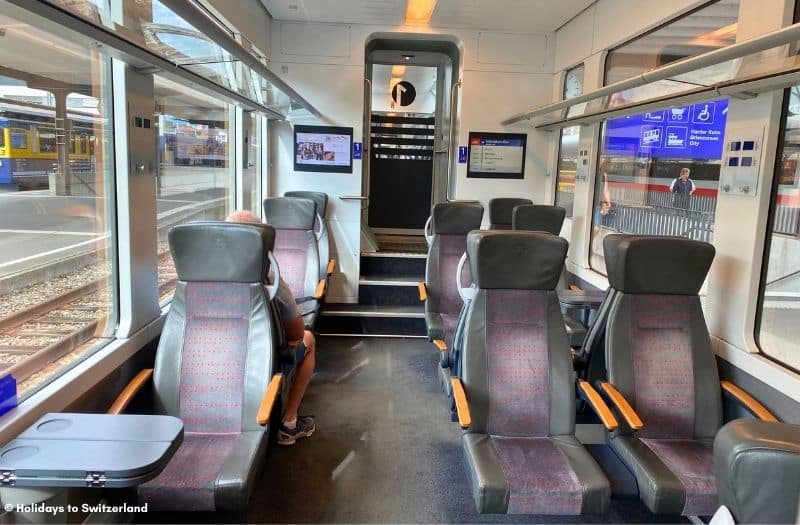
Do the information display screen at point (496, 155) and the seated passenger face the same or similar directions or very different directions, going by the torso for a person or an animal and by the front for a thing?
very different directions

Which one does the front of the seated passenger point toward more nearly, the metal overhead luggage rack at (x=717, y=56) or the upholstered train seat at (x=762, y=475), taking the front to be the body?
the metal overhead luggage rack

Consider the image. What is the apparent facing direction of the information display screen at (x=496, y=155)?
toward the camera

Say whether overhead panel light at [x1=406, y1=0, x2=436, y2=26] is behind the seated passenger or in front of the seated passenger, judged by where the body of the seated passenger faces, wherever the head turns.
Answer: in front

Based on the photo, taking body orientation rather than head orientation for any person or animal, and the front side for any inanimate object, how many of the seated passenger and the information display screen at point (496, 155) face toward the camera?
1

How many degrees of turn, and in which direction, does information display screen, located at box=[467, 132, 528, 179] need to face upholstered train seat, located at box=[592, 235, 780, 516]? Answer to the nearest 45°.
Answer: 0° — it already faces it

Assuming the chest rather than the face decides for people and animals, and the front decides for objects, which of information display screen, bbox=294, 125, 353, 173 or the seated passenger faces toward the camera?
the information display screen

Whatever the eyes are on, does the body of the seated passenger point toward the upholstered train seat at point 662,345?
no

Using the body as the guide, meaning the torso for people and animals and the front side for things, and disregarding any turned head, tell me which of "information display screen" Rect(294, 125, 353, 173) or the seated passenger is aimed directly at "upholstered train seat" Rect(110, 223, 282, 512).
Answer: the information display screen

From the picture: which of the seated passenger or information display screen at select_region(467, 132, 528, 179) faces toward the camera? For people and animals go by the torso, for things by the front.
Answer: the information display screen

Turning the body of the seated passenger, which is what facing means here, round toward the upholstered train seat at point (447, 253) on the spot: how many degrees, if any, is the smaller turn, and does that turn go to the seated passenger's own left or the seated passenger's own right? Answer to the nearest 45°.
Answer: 0° — they already face it

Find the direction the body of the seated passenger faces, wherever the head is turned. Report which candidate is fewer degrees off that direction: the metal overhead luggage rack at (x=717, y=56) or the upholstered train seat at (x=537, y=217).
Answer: the upholstered train seat

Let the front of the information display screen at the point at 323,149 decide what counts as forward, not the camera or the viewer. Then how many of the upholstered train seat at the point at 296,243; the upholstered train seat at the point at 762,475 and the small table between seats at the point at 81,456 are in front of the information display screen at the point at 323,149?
3

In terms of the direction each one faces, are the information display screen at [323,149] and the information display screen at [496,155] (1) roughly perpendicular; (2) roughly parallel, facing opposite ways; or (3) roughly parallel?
roughly parallel

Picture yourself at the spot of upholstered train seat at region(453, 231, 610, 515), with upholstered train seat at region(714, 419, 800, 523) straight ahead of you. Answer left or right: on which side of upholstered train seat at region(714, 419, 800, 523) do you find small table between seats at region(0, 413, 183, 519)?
right

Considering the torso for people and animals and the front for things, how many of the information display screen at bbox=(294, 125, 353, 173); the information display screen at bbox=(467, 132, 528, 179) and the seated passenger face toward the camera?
2

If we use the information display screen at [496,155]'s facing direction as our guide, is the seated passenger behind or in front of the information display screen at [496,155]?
in front

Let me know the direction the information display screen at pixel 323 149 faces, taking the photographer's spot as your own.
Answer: facing the viewer
